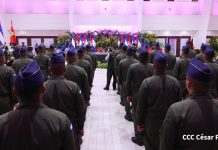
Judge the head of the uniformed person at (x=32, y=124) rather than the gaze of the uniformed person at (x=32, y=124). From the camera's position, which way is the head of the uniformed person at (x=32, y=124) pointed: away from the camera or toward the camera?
away from the camera

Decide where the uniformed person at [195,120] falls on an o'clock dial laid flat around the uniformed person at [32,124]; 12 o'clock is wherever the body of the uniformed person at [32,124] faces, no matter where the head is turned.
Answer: the uniformed person at [195,120] is roughly at 3 o'clock from the uniformed person at [32,124].

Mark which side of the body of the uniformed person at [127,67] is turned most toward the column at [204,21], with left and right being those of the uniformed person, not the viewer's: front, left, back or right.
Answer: front

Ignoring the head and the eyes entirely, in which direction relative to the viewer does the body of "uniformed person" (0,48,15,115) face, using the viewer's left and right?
facing away from the viewer

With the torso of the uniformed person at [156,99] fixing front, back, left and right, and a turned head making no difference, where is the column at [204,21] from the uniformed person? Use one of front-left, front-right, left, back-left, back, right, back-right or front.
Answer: front

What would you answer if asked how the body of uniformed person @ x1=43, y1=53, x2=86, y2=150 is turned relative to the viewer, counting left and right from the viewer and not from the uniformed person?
facing away from the viewer

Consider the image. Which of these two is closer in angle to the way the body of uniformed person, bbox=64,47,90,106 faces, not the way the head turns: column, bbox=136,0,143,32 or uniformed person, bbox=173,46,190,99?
the column

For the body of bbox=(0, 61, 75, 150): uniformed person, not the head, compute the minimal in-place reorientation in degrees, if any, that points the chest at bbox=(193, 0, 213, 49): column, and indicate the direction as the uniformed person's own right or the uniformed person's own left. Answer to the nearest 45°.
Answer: approximately 45° to the uniformed person's own right

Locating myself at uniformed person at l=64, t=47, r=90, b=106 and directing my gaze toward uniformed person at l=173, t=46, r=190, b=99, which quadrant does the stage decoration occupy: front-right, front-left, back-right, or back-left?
front-left

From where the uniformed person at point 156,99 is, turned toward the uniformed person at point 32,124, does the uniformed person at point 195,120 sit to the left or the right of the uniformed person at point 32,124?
left

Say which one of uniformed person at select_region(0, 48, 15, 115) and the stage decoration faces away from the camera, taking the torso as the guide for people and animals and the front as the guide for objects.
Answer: the uniformed person

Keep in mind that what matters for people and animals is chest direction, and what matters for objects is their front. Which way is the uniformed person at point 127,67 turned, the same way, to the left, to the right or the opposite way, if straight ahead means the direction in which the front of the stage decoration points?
the opposite way

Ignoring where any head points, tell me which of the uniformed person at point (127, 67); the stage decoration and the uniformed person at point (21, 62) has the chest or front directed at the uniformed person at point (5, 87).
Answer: the stage decoration

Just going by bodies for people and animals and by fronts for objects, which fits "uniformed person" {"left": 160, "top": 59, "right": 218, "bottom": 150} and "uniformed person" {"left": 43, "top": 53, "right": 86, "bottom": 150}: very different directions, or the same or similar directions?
same or similar directions

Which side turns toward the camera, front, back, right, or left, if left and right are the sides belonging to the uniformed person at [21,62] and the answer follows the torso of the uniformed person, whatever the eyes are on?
back

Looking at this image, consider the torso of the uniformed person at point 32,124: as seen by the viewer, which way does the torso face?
away from the camera

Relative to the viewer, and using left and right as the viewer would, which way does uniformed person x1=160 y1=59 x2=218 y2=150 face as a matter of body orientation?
facing away from the viewer

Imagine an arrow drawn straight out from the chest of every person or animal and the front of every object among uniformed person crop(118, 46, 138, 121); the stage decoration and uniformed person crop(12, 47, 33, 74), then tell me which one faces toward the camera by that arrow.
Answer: the stage decoration

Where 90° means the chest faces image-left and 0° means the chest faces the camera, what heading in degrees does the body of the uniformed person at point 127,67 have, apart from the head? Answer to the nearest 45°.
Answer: approximately 180°

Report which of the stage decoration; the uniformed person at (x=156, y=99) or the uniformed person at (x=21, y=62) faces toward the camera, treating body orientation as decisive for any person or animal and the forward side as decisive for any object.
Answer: the stage decoration

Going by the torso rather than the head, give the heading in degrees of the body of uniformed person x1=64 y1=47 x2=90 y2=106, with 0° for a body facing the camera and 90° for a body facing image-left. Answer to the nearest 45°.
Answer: approximately 180°

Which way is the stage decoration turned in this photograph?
toward the camera
